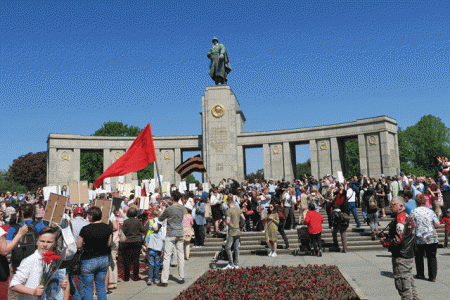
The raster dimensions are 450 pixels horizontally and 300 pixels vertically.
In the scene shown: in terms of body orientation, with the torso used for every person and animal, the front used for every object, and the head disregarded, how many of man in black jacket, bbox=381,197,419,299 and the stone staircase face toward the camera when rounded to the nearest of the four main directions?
1

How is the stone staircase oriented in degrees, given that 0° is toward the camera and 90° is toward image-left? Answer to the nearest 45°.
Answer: approximately 0°

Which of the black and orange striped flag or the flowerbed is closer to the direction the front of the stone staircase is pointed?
the flowerbed

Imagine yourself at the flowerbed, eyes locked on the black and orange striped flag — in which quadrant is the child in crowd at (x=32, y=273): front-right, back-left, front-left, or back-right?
back-left

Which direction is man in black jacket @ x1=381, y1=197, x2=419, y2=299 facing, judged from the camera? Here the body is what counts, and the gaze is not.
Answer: to the viewer's left

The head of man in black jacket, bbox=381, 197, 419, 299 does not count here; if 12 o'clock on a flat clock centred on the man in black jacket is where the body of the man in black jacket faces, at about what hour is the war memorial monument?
The war memorial monument is roughly at 2 o'clock from the man in black jacket.

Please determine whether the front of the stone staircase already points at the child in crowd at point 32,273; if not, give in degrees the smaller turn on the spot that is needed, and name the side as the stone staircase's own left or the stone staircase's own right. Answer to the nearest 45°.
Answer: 0° — it already faces them

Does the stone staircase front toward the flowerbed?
yes

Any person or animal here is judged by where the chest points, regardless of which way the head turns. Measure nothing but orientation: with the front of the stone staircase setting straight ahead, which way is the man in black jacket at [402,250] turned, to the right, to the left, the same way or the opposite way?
to the right

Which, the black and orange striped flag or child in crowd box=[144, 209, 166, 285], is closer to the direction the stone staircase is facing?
the child in crowd
